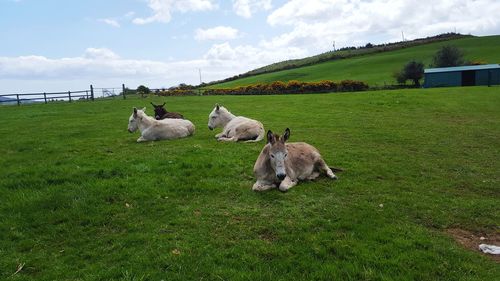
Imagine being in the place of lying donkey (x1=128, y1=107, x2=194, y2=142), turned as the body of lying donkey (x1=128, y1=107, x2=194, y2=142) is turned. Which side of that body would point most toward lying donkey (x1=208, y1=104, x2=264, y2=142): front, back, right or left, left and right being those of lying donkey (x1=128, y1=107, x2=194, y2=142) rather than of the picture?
back

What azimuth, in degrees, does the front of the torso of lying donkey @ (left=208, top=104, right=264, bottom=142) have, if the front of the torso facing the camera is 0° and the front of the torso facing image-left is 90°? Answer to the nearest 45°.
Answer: approximately 90°

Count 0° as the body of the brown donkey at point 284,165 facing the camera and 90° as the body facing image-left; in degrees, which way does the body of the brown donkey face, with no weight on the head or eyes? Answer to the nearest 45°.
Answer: approximately 45°

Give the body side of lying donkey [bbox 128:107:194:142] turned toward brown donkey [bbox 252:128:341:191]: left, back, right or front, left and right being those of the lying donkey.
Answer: left

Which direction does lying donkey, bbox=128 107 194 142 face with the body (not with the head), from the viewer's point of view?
to the viewer's left

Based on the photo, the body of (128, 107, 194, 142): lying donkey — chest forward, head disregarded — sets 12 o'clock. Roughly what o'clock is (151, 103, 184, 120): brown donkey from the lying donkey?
The brown donkey is roughly at 3 o'clock from the lying donkey.

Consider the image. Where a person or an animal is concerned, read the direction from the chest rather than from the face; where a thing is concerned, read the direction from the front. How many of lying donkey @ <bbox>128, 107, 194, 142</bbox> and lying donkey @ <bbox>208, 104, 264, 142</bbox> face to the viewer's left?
2

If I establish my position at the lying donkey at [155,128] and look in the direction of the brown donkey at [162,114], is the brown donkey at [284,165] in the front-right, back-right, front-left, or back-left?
back-right

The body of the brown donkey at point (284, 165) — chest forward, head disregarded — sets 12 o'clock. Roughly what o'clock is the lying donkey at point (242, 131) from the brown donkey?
The lying donkey is roughly at 4 o'clock from the brown donkey.

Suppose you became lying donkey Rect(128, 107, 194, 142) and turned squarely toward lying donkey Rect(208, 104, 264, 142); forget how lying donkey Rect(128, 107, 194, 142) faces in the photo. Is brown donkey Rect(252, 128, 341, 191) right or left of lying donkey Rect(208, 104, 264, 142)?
right

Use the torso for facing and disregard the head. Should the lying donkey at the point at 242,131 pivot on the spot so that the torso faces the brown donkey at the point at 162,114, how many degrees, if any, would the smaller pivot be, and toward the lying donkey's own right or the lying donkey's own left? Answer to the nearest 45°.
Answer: approximately 45° to the lying donkey's own right
